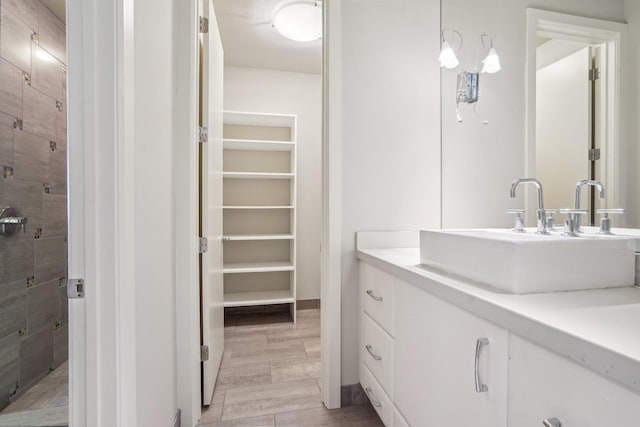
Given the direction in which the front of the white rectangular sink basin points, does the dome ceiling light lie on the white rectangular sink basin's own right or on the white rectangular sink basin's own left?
on the white rectangular sink basin's own right

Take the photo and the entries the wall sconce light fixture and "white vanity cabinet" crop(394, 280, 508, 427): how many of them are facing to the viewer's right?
0

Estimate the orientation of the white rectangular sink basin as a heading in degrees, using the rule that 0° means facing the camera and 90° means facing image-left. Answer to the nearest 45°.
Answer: approximately 45°

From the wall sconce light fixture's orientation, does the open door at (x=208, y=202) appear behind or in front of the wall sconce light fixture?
in front

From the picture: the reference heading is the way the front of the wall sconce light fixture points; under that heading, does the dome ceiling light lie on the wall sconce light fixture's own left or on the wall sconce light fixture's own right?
on the wall sconce light fixture's own right

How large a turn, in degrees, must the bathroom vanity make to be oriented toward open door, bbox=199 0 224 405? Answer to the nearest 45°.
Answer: approximately 45° to its right

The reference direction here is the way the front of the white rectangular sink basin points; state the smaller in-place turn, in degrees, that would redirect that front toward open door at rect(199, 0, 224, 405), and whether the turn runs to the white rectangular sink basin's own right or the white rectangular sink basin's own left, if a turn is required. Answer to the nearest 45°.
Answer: approximately 45° to the white rectangular sink basin's own right

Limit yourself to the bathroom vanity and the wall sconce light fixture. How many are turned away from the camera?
0
